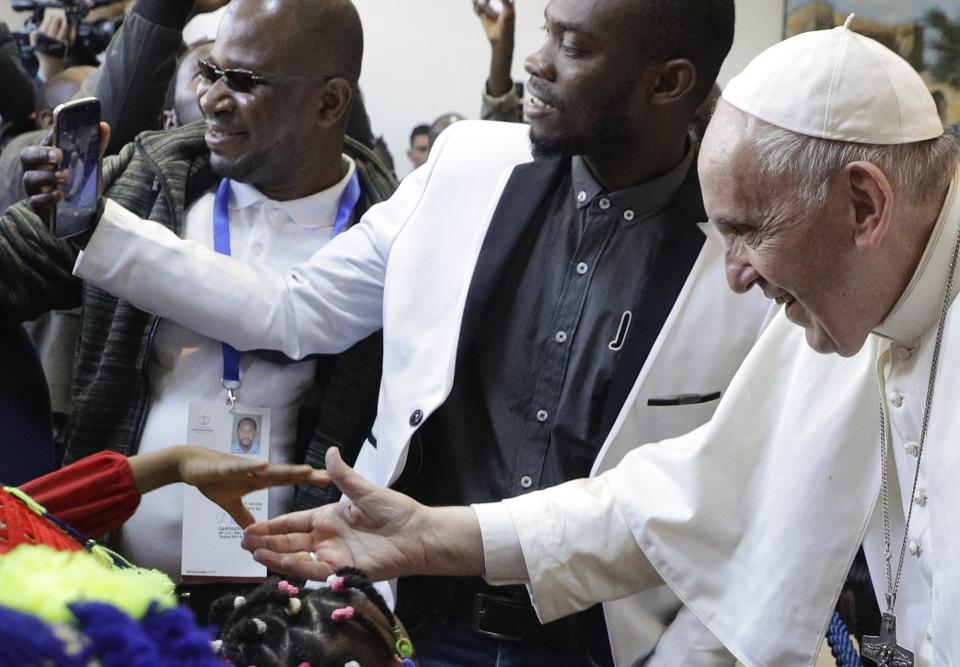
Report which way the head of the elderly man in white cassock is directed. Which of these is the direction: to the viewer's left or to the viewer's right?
to the viewer's left

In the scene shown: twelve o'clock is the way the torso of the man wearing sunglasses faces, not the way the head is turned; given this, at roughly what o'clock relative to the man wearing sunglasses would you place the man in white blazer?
The man in white blazer is roughly at 9 o'clock from the man wearing sunglasses.

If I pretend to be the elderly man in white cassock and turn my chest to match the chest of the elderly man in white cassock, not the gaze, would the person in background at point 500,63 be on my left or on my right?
on my right

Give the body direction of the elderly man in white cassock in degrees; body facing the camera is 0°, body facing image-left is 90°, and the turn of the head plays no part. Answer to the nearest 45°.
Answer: approximately 45°

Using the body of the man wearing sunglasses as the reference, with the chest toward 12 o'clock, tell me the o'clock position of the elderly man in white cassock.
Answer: The elderly man in white cassock is roughly at 9 o'clock from the man wearing sunglasses.

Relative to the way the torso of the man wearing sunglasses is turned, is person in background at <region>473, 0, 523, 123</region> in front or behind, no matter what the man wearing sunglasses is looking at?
behind

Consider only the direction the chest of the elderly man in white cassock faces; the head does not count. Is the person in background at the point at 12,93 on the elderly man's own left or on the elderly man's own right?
on the elderly man's own right

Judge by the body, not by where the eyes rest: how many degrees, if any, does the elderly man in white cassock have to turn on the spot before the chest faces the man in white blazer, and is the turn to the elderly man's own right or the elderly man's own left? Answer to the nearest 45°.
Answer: approximately 90° to the elderly man's own right

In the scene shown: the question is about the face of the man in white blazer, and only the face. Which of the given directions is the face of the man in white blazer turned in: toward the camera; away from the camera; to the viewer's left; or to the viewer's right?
to the viewer's left
